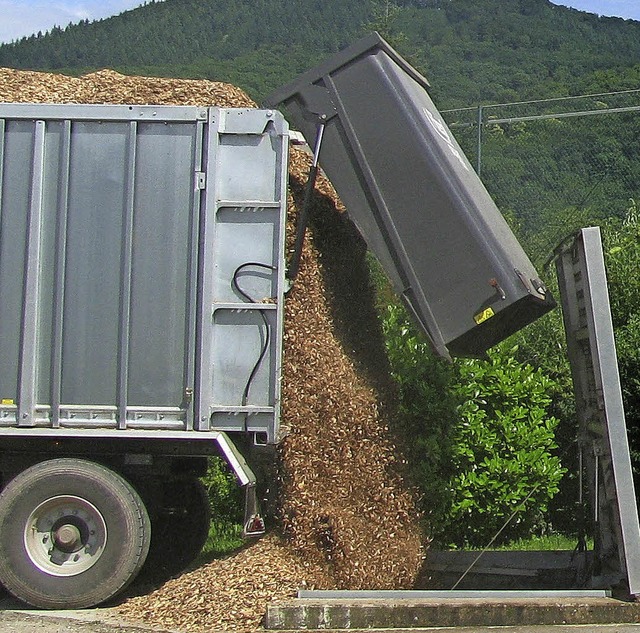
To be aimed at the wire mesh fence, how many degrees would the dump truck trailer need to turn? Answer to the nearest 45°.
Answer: approximately 135° to its right

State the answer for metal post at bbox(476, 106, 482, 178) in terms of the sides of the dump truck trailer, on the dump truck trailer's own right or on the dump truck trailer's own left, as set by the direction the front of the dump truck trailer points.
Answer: on the dump truck trailer's own right

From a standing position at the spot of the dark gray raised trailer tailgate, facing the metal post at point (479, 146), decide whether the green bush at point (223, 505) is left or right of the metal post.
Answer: left

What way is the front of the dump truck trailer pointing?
to the viewer's left

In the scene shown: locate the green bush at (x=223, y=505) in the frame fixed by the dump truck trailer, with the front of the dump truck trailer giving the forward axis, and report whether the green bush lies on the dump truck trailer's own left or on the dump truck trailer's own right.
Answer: on the dump truck trailer's own right

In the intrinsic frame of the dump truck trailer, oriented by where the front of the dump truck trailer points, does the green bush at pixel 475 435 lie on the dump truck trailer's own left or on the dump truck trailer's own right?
on the dump truck trailer's own right

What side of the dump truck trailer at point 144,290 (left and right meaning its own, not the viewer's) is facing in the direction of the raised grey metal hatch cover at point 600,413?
back
